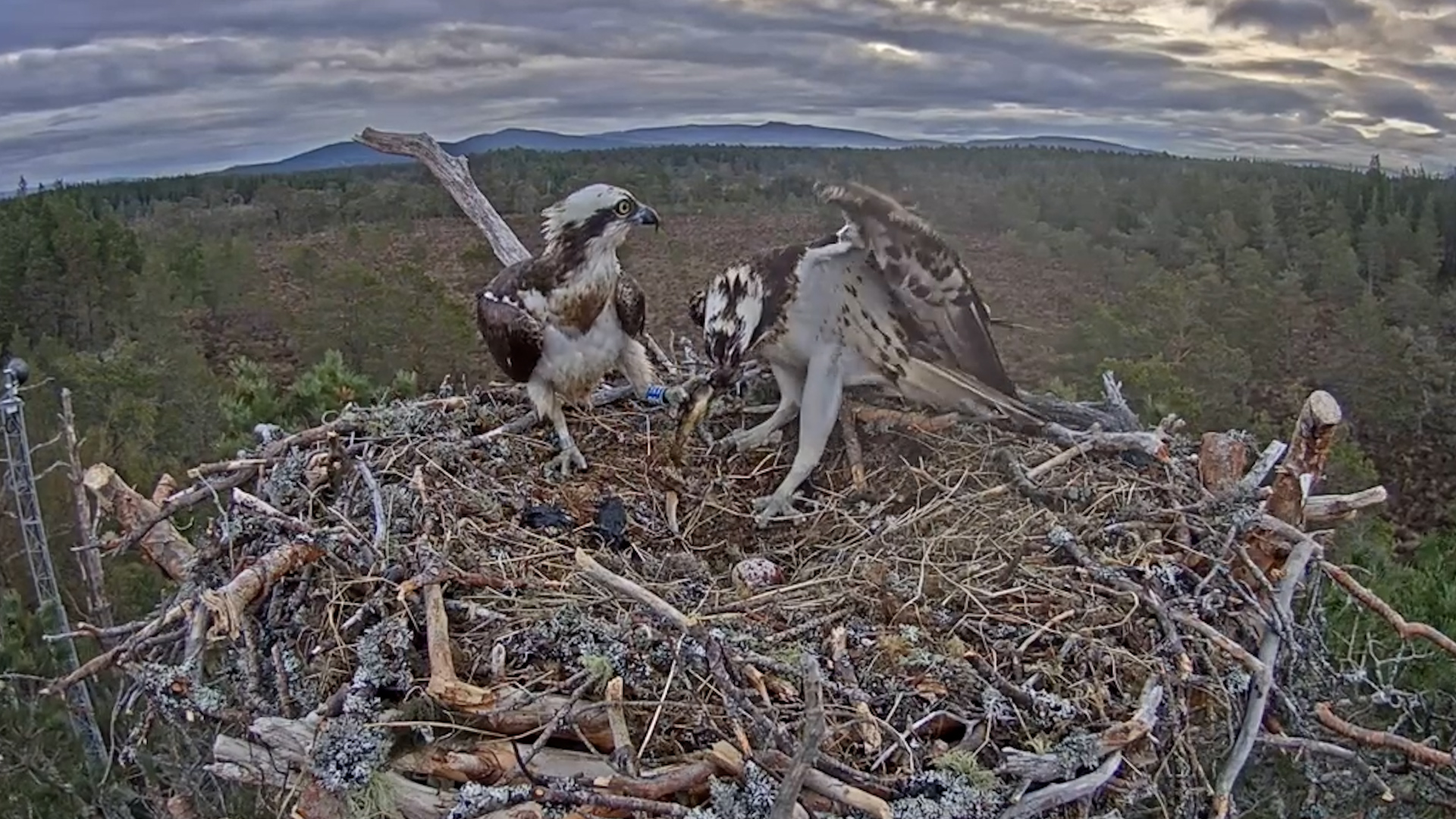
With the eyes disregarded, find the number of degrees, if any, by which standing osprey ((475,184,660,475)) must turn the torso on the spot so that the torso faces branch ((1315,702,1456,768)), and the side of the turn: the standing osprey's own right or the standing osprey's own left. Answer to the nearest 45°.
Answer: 0° — it already faces it

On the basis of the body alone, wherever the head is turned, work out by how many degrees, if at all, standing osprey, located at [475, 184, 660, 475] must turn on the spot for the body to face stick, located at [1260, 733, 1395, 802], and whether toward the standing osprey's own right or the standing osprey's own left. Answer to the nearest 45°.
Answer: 0° — it already faces it

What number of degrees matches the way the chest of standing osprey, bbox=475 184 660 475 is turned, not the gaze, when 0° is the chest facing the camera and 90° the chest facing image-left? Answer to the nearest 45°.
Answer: approximately 315°
